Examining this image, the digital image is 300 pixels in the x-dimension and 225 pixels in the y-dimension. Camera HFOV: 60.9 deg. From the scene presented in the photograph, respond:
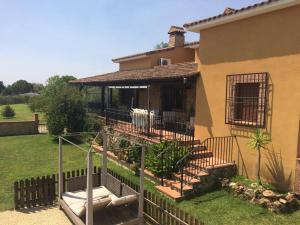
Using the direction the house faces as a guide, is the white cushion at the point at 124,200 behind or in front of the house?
in front

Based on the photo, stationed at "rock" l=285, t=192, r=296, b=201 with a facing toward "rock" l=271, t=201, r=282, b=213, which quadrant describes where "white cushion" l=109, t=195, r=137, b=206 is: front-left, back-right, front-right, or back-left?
front-right

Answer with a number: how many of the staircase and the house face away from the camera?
0

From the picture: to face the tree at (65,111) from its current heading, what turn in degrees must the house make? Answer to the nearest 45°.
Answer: approximately 90° to its right

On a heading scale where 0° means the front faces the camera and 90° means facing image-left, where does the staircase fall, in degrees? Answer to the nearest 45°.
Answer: approximately 45°

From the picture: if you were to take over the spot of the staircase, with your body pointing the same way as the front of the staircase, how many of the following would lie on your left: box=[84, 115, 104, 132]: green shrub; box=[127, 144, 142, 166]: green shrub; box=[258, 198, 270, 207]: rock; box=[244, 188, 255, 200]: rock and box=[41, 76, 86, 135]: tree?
2

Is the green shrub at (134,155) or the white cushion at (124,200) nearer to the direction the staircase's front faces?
the white cushion

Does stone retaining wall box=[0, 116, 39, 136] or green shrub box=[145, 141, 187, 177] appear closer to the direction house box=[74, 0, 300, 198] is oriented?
the green shrub

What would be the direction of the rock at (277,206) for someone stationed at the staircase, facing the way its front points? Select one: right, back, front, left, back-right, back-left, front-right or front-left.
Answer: left
